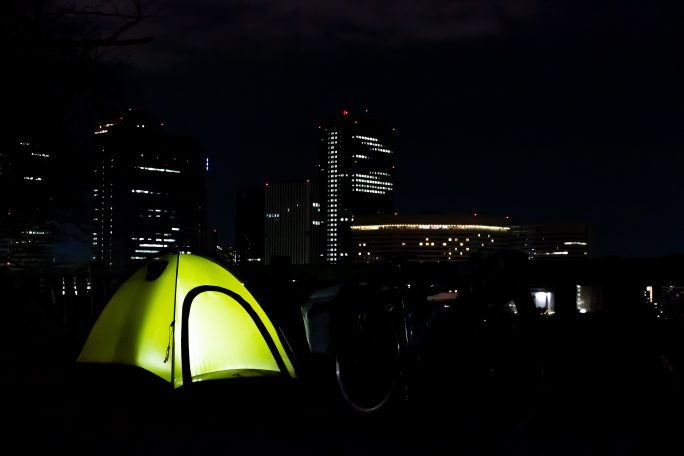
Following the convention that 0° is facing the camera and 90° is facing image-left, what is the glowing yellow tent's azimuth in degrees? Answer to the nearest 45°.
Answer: approximately 315°

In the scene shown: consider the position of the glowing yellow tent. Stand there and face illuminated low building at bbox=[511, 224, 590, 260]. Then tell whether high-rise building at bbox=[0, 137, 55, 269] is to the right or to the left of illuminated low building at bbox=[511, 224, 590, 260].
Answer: left

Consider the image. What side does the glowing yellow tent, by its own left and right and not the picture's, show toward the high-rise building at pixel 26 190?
back

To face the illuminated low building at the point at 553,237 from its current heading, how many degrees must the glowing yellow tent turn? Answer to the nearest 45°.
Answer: approximately 90° to its left

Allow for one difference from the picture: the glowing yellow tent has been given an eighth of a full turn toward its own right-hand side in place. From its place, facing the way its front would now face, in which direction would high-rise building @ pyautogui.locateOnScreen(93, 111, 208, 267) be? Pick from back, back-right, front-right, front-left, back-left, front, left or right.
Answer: back
